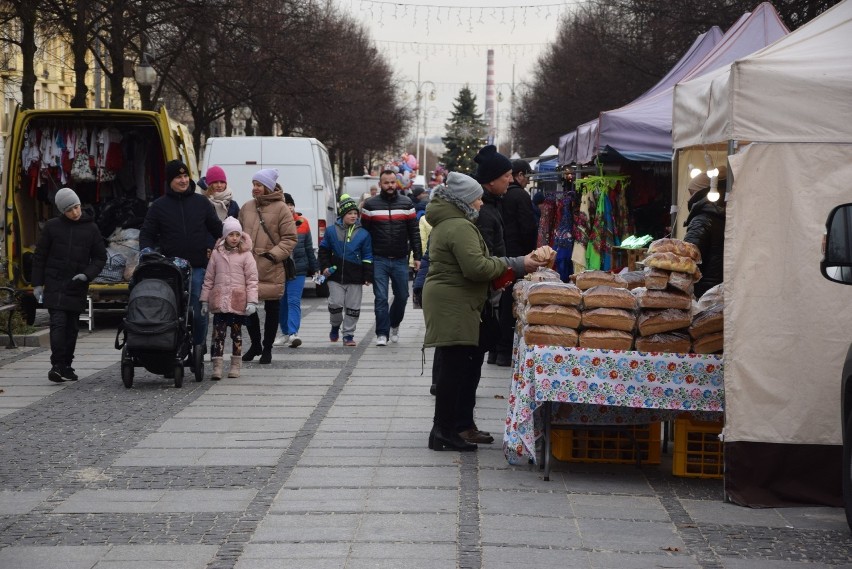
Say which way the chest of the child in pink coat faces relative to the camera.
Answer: toward the camera

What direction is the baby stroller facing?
toward the camera

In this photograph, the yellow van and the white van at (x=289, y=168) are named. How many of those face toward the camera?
0

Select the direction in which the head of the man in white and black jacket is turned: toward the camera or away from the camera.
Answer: toward the camera

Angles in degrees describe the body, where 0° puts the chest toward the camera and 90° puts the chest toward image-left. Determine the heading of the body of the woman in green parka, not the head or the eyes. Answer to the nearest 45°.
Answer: approximately 270°

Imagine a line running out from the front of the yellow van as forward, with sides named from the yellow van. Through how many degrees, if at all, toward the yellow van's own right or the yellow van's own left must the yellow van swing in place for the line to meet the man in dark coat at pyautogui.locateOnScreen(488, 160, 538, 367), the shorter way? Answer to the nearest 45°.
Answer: approximately 135° to the yellow van's own right

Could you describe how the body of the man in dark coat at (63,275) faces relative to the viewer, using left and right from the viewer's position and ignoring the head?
facing the viewer

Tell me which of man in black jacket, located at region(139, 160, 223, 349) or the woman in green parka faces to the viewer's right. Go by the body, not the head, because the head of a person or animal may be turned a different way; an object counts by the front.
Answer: the woman in green parka
